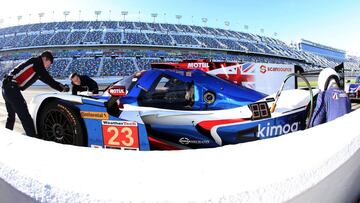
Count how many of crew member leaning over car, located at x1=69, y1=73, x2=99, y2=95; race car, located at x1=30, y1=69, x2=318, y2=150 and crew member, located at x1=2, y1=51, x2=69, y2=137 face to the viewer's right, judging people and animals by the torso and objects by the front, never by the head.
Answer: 1

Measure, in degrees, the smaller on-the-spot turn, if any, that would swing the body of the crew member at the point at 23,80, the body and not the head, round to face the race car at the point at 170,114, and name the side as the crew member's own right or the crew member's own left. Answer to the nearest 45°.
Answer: approximately 45° to the crew member's own right

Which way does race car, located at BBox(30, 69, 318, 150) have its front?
to the viewer's left

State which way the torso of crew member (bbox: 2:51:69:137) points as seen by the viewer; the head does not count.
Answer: to the viewer's right

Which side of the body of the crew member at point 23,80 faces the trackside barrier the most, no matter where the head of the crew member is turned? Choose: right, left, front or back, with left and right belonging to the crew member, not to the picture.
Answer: right

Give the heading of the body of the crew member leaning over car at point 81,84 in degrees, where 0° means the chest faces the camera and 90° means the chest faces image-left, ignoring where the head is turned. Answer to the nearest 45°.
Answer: approximately 45°

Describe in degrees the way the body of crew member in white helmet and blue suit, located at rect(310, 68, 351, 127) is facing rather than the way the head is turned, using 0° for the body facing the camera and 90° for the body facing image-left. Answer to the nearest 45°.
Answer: approximately 135°
